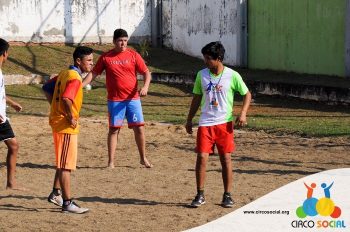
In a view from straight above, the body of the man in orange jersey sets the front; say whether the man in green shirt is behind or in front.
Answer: in front

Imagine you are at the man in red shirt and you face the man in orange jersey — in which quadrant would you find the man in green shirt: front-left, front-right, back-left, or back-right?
front-left

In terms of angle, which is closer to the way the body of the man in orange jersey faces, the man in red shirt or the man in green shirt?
the man in green shirt

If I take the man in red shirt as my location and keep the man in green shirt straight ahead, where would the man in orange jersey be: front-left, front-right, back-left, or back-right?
front-right

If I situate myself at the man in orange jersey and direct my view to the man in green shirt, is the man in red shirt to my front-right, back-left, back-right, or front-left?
front-left

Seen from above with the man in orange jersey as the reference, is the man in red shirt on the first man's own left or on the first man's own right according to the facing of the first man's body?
on the first man's own left

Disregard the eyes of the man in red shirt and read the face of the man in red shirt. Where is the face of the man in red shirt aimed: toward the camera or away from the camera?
toward the camera

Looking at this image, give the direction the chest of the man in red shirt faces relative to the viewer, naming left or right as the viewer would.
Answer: facing the viewer

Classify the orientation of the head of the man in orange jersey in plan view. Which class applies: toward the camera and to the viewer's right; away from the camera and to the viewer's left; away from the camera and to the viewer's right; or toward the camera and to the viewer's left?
toward the camera and to the viewer's right

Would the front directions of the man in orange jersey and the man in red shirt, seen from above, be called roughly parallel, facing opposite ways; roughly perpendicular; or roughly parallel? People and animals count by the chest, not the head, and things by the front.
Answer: roughly perpendicular

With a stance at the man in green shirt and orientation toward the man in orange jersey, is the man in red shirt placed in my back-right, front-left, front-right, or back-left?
front-right

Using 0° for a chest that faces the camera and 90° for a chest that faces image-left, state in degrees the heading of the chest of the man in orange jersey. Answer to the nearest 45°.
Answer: approximately 270°

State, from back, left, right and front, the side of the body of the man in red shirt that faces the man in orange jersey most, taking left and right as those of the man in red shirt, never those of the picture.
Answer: front

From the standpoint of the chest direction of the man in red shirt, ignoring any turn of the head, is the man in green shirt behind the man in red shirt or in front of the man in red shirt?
in front
